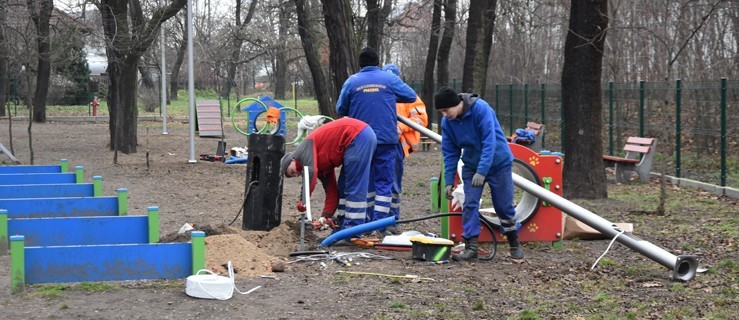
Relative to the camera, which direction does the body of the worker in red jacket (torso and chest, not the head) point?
to the viewer's left

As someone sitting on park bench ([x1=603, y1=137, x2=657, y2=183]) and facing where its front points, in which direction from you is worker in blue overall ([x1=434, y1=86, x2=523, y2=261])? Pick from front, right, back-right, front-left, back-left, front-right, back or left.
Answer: front-left

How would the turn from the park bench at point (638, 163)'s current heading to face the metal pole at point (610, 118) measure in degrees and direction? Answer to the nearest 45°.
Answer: approximately 135° to its right

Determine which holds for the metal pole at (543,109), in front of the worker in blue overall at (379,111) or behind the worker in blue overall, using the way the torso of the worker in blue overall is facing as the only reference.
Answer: in front

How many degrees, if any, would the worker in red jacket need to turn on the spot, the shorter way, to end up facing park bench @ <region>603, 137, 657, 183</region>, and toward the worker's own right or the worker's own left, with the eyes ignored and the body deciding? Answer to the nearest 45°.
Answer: approximately 135° to the worker's own right

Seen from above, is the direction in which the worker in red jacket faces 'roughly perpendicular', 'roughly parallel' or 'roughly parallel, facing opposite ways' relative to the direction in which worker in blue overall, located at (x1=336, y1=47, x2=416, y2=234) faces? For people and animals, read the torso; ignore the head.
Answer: roughly perpendicular

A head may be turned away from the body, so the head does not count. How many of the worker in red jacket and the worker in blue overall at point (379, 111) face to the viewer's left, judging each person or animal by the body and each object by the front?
1

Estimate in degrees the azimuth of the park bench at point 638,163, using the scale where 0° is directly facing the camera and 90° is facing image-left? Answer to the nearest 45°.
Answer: approximately 45°

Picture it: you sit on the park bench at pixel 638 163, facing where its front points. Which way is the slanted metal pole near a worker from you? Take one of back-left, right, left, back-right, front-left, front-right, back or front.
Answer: front-left

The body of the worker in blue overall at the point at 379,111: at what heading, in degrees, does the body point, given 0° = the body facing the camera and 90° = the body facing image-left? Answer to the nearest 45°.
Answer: approximately 180°

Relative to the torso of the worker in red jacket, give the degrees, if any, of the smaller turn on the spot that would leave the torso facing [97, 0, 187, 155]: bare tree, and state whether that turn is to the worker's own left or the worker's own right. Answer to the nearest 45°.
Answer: approximately 90° to the worker's own right

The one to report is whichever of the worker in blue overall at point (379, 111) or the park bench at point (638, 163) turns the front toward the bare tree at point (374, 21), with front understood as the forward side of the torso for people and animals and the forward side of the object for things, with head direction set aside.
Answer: the worker in blue overall

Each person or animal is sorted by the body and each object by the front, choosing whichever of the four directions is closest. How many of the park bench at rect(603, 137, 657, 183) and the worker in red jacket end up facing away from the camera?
0

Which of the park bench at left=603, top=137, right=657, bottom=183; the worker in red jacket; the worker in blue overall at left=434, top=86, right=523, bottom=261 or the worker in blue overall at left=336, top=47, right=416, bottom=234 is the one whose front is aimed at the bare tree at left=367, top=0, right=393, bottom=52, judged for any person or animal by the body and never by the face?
the worker in blue overall at left=336, top=47, right=416, bottom=234

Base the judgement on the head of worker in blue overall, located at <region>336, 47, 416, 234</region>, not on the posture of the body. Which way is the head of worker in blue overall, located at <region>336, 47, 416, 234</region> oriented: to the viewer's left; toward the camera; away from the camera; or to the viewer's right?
away from the camera

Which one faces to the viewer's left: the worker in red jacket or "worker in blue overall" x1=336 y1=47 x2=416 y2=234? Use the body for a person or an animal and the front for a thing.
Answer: the worker in red jacket

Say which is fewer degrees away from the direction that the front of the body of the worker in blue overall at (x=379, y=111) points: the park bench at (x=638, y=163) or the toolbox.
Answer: the park bench

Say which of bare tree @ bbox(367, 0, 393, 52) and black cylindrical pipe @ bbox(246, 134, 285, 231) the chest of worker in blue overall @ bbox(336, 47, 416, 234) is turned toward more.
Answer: the bare tree

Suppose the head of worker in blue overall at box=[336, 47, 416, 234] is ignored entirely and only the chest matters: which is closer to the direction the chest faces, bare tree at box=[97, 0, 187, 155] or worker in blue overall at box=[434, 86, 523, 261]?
the bare tree

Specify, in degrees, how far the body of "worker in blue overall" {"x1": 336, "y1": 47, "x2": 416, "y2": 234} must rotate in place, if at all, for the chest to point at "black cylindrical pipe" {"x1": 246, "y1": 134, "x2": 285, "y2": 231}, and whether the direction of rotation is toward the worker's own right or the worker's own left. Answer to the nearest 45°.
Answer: approximately 90° to the worker's own left
